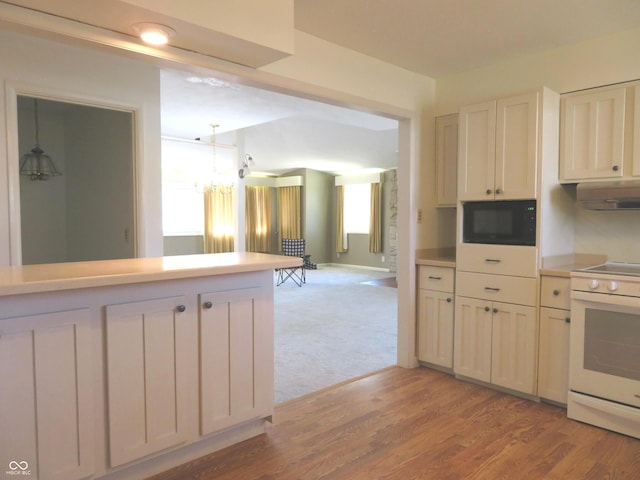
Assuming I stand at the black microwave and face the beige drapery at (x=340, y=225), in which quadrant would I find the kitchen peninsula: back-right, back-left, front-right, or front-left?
back-left

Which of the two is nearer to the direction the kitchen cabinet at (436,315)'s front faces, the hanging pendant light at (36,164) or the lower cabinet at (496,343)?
the hanging pendant light

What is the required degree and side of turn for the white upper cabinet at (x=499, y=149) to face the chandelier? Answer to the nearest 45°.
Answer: approximately 90° to its right

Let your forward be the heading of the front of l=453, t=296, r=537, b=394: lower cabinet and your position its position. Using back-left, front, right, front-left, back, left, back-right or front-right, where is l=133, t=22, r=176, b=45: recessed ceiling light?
front

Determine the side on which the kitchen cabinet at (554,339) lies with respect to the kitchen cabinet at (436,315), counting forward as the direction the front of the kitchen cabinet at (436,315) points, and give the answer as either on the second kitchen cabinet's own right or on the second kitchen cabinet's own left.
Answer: on the second kitchen cabinet's own left

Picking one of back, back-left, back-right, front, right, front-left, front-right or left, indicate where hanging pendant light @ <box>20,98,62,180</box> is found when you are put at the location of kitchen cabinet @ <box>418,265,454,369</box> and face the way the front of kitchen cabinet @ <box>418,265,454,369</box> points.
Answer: front-right

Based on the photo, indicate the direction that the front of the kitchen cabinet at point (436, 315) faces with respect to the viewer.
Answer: facing the viewer and to the left of the viewer

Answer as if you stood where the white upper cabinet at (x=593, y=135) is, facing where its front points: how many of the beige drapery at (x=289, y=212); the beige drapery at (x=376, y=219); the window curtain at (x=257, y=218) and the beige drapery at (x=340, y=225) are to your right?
4

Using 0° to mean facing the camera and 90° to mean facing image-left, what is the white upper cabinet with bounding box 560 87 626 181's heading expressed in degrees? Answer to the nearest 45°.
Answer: approximately 45°

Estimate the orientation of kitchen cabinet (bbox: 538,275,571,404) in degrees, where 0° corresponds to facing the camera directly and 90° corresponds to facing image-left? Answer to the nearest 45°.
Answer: approximately 45°

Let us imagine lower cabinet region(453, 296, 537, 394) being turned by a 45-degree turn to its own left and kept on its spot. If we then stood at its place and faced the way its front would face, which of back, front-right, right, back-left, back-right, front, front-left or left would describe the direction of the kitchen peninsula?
front-right

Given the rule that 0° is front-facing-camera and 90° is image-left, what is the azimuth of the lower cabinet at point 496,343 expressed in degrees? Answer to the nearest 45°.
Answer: approximately 45°

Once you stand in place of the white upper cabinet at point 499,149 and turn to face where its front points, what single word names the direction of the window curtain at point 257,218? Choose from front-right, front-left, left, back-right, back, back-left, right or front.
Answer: right
